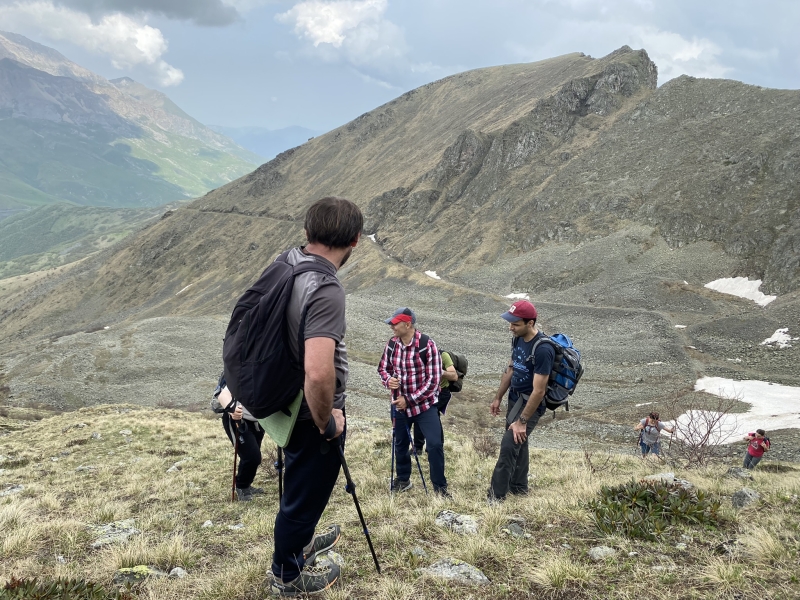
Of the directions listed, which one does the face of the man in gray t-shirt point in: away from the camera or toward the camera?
away from the camera

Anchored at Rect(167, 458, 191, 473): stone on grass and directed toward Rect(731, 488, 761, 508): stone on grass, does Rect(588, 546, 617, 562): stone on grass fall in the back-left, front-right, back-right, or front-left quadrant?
front-right

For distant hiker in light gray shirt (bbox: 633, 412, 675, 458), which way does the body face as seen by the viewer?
toward the camera

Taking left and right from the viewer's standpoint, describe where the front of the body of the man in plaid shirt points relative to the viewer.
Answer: facing the viewer and to the left of the viewer

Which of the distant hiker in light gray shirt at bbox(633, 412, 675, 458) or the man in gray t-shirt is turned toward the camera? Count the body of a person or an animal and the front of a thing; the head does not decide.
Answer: the distant hiker in light gray shirt

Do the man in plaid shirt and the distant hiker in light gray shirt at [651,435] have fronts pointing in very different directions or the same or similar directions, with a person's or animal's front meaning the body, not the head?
same or similar directions

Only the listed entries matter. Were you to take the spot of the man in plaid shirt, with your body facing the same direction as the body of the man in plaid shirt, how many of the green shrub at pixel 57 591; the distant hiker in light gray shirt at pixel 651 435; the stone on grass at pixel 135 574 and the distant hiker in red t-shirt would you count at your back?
2

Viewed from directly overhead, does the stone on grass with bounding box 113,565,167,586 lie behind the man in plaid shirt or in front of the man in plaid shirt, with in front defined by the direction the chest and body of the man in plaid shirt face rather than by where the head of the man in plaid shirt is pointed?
in front

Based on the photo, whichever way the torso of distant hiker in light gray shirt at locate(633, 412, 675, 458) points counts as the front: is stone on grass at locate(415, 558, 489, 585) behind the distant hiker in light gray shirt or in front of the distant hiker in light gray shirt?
in front

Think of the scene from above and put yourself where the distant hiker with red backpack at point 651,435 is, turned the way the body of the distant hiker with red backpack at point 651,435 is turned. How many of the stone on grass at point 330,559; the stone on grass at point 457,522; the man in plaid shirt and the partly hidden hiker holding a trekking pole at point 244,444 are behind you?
0

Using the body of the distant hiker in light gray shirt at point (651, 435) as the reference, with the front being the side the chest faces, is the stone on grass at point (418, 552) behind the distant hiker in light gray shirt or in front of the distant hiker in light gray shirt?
in front

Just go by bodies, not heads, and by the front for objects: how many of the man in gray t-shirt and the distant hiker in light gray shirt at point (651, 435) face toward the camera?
1

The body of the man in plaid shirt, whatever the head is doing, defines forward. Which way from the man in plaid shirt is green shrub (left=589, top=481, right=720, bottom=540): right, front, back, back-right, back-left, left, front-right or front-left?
left
